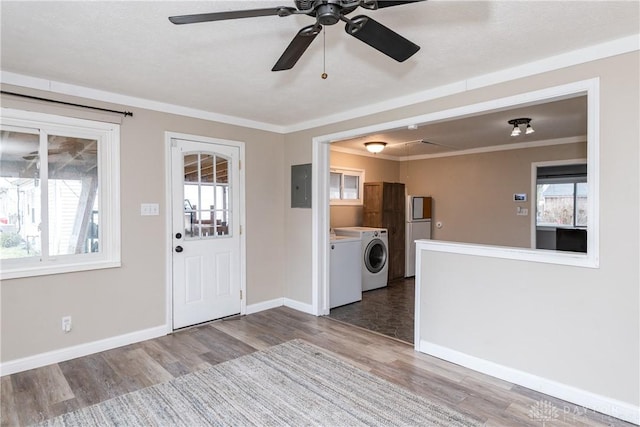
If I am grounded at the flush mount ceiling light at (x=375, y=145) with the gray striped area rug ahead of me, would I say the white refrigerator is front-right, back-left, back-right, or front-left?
back-left

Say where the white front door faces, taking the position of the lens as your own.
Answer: facing the viewer and to the right of the viewer

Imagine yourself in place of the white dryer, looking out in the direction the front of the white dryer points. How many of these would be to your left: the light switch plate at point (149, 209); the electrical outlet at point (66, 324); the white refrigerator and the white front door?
1

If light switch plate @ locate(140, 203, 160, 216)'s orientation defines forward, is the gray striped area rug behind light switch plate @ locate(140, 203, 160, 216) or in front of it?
in front

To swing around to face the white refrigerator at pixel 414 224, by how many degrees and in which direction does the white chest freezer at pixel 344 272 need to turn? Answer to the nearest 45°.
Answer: approximately 90° to its left
